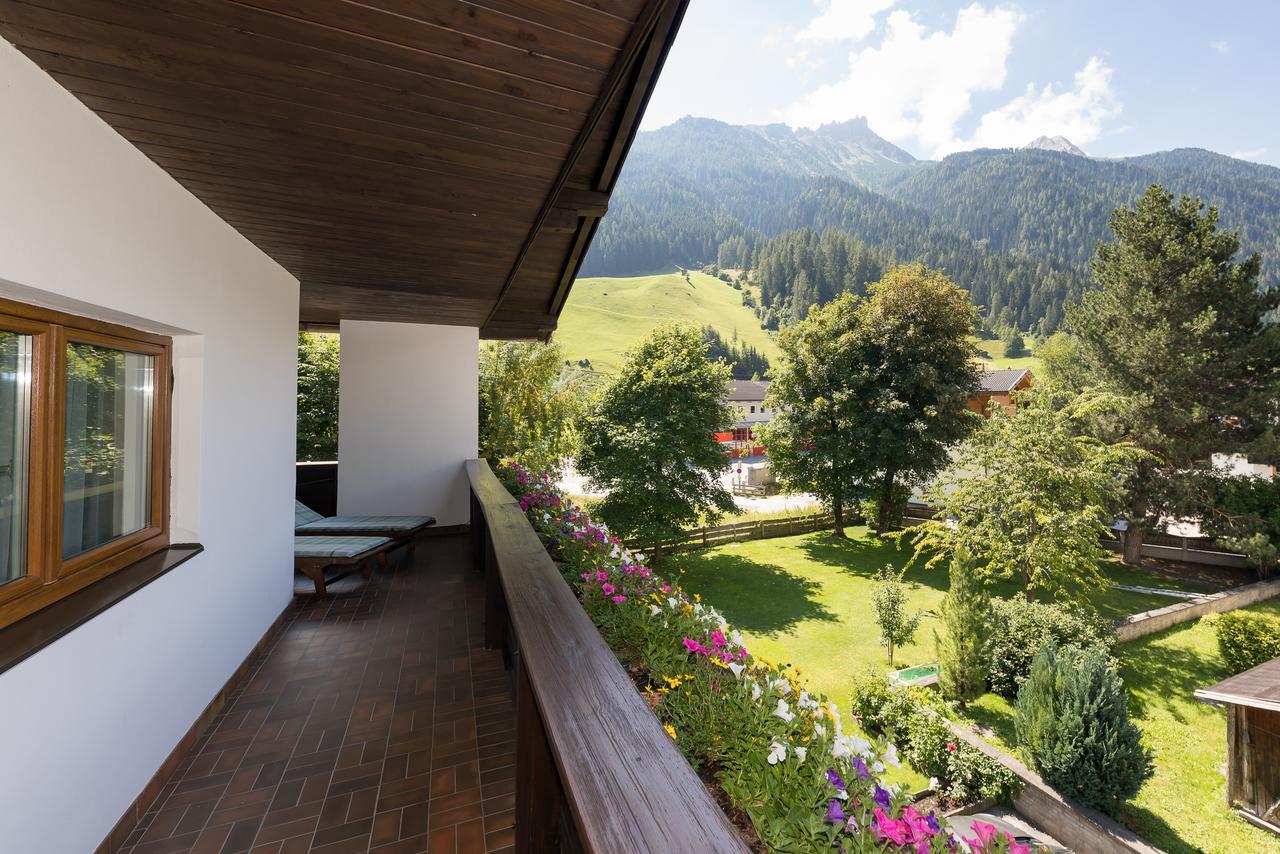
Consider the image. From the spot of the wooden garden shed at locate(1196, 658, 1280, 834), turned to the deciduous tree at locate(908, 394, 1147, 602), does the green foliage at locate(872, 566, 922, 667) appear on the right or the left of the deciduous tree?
left

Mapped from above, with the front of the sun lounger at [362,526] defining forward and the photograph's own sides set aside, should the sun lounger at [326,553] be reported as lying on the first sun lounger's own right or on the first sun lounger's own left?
on the first sun lounger's own right

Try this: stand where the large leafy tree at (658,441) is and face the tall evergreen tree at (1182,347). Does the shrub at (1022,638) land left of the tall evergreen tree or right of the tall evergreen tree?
right

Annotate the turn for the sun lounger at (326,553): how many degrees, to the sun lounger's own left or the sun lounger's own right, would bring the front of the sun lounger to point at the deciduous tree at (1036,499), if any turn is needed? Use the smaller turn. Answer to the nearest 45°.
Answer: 0° — it already faces it

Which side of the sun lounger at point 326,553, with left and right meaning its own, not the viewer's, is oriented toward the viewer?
right

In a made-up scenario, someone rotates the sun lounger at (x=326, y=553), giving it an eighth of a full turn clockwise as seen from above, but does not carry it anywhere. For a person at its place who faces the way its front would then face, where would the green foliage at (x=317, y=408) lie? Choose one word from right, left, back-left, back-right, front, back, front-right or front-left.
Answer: back-left

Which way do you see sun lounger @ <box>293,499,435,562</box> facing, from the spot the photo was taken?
facing to the right of the viewer

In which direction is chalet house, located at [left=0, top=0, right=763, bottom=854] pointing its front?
to the viewer's right

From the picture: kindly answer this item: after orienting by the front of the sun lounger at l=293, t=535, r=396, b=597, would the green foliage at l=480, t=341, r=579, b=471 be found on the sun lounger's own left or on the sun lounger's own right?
on the sun lounger's own left

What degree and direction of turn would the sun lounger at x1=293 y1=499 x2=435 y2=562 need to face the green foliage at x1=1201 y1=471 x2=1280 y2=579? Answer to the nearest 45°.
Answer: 0° — it already faces it

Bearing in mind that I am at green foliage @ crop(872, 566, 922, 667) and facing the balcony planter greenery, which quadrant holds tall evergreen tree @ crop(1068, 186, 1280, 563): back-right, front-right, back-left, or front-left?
back-left
